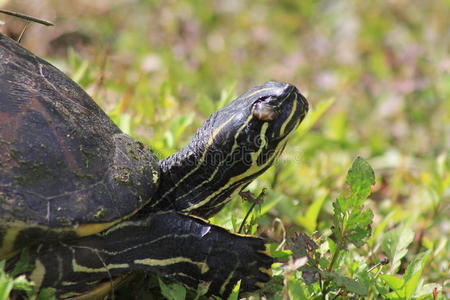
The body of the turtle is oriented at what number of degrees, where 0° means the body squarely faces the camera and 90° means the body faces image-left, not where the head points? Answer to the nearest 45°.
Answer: approximately 270°

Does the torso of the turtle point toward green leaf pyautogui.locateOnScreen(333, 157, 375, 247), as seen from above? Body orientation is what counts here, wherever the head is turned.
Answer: yes

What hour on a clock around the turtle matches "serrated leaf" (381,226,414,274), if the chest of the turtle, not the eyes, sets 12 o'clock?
The serrated leaf is roughly at 11 o'clock from the turtle.

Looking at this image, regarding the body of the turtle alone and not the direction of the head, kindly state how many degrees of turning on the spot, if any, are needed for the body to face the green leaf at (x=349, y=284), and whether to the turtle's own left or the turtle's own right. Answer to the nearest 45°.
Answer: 0° — it already faces it
